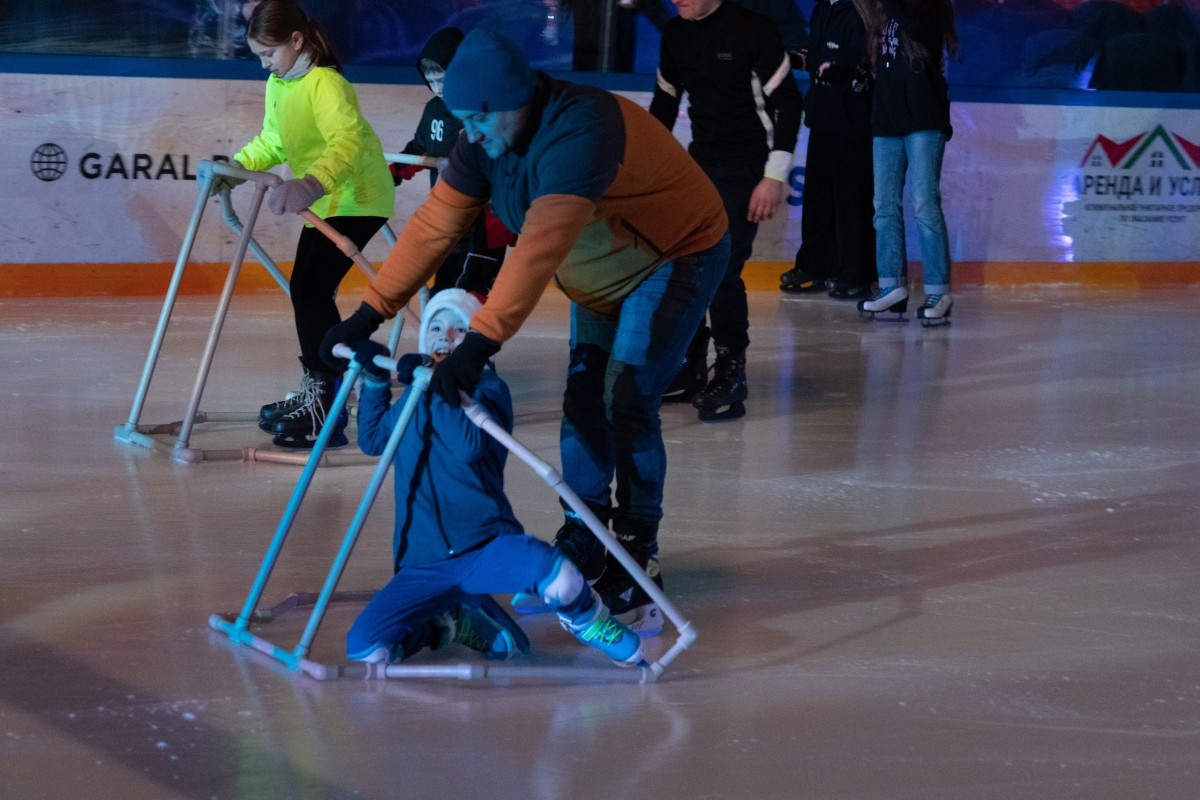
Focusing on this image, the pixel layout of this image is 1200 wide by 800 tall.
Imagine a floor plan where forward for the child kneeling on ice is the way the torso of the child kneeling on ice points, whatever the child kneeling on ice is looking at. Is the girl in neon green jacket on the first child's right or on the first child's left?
on the first child's right

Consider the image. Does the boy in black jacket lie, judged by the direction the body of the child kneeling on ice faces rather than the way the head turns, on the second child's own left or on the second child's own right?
on the second child's own right

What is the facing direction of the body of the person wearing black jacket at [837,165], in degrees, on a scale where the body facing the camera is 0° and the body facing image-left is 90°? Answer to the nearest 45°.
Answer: approximately 45°

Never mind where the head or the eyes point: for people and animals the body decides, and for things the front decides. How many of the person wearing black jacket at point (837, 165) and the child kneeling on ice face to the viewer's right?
0

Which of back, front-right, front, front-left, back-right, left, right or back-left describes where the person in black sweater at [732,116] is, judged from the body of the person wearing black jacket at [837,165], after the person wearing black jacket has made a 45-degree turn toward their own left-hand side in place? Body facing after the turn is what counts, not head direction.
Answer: front

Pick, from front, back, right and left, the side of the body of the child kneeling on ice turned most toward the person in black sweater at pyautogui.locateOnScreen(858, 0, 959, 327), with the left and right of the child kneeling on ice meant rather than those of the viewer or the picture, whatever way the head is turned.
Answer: back

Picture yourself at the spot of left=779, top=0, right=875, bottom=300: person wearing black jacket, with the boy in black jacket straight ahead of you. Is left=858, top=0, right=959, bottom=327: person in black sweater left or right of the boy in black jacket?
left

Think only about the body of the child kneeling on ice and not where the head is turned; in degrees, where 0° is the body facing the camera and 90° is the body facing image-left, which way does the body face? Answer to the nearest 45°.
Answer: approximately 45°
